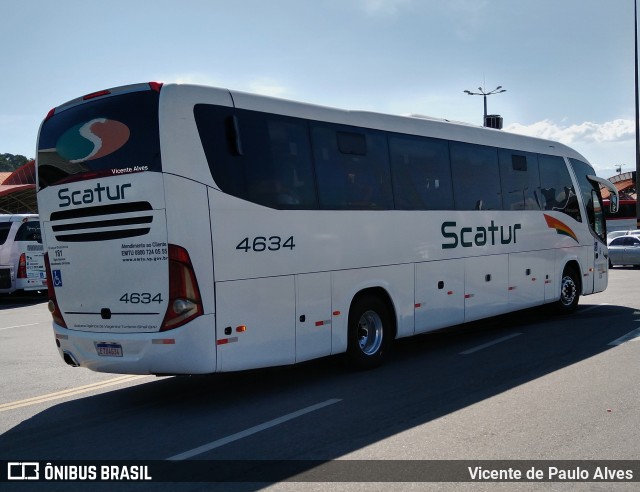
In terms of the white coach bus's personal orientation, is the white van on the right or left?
on its left

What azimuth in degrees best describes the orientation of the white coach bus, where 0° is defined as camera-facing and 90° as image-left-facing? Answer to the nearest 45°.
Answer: approximately 225°

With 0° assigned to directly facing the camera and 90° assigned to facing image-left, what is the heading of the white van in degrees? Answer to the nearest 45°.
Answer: approximately 135°

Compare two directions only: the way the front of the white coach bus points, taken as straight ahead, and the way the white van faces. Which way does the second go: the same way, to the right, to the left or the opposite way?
to the left

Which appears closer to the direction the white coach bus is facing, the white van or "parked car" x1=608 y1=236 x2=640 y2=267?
the parked car

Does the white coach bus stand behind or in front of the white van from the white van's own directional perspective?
behind

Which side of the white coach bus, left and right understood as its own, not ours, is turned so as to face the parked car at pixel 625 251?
front
